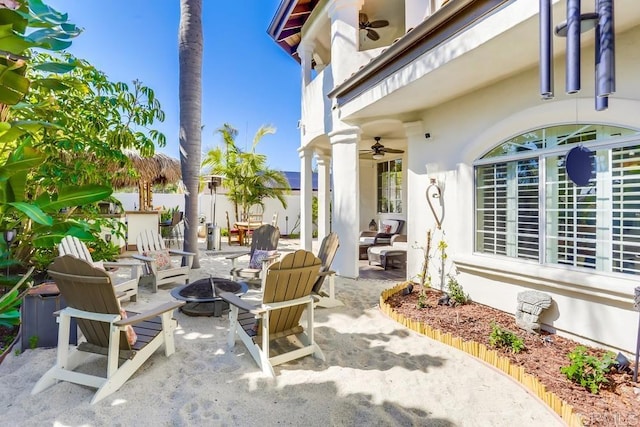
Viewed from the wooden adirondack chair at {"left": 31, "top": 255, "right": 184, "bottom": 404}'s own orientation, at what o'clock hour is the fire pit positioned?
The fire pit is roughly at 12 o'clock from the wooden adirondack chair.

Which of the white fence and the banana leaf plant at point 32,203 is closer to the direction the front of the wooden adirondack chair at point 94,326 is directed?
the white fence

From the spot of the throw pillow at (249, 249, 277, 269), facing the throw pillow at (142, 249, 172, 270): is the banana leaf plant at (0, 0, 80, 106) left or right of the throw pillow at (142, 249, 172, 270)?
left

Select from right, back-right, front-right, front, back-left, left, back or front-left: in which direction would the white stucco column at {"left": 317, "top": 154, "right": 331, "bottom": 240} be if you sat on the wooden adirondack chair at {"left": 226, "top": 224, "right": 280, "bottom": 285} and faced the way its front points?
back

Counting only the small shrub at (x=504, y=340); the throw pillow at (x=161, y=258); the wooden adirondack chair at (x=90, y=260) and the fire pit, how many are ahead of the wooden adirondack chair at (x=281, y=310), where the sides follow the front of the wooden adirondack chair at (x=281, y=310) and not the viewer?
3

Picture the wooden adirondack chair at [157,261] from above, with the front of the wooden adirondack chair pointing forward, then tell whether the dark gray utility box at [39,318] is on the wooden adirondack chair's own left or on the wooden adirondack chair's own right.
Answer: on the wooden adirondack chair's own right

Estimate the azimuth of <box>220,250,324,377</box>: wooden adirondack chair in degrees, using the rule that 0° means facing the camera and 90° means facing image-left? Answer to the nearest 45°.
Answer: approximately 135°

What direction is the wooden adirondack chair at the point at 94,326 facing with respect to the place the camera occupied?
facing away from the viewer and to the right of the viewer

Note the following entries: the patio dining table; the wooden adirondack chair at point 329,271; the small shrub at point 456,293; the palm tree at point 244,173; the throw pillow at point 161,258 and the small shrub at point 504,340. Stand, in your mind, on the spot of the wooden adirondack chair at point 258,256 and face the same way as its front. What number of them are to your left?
3

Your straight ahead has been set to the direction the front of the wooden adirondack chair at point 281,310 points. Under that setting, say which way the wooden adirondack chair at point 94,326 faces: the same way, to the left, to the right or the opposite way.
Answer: to the right
